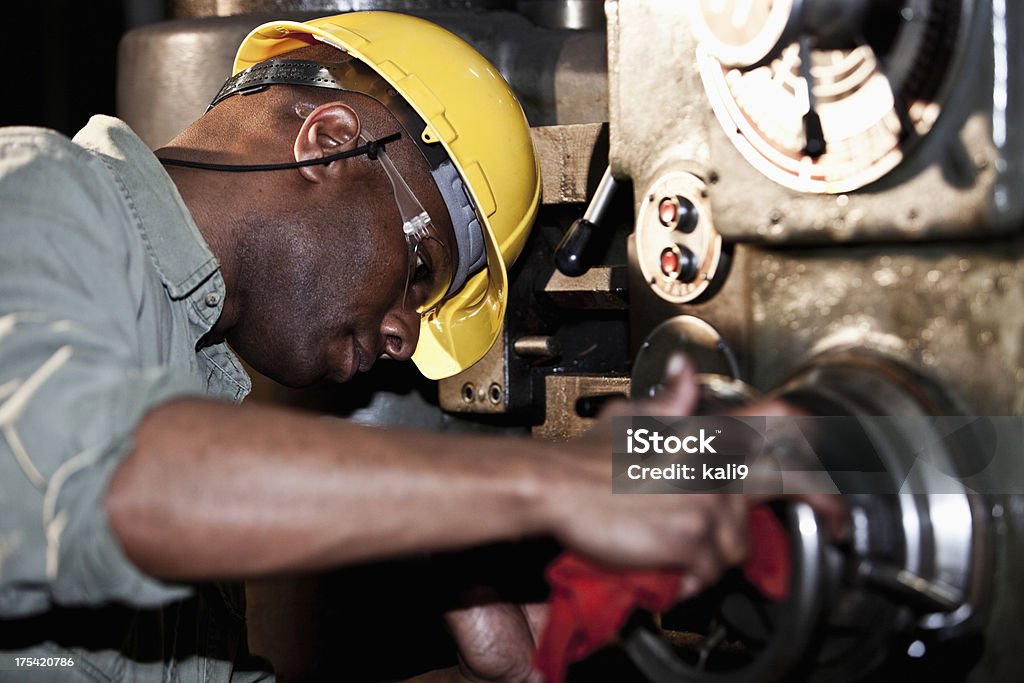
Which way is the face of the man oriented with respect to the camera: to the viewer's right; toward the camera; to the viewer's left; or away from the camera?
to the viewer's right

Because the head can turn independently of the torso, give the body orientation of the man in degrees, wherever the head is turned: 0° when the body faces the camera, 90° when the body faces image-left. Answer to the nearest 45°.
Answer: approximately 270°

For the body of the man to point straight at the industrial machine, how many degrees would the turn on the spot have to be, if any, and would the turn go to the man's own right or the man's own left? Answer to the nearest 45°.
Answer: approximately 45° to the man's own right
